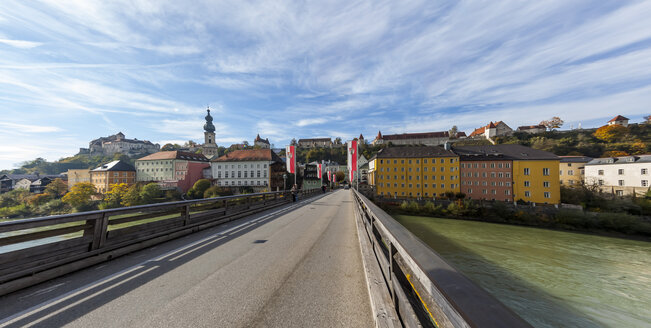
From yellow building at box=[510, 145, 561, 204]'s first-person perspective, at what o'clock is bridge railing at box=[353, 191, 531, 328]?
The bridge railing is roughly at 12 o'clock from the yellow building.

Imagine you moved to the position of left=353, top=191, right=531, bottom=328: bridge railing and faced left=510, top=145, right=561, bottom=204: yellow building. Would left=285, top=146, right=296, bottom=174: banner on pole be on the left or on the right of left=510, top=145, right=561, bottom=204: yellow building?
left

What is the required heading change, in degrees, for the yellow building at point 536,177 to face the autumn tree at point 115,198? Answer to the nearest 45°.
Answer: approximately 45° to its right

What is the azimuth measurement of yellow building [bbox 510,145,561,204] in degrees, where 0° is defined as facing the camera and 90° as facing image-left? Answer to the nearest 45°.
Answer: approximately 0°

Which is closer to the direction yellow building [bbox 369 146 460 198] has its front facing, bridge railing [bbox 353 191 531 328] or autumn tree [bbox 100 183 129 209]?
the bridge railing

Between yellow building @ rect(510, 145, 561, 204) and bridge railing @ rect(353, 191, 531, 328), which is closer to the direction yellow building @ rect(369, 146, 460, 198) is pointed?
the bridge railing

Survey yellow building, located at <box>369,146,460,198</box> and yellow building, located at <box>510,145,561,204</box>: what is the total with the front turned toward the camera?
2

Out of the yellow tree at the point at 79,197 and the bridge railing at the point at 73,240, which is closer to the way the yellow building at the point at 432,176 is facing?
the bridge railing

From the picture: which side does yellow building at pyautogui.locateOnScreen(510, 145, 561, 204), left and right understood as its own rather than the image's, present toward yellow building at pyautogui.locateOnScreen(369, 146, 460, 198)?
right

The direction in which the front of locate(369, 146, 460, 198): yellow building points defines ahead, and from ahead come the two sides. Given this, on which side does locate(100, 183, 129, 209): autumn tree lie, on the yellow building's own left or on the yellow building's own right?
on the yellow building's own right

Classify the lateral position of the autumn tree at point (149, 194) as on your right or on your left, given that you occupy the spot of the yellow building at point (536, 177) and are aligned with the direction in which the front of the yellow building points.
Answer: on your right

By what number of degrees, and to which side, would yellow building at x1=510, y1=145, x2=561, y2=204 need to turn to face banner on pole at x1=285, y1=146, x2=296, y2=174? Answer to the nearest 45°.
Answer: approximately 45° to its right
